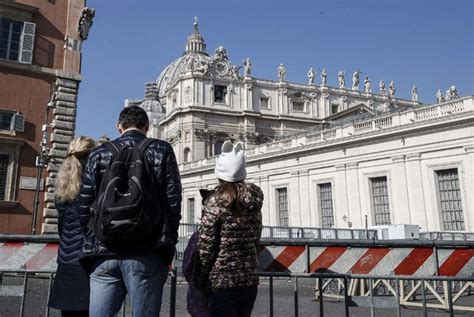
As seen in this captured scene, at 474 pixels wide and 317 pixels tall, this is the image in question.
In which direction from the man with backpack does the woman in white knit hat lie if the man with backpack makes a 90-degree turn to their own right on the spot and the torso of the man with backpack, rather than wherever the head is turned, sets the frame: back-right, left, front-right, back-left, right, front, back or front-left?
front

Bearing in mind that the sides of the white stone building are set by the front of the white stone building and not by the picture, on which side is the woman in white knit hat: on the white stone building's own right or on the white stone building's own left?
on the white stone building's own right

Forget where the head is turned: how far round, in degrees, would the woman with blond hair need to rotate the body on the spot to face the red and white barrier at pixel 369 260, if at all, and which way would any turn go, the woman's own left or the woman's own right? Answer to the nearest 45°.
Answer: approximately 45° to the woman's own right

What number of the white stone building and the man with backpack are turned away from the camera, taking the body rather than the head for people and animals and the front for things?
1

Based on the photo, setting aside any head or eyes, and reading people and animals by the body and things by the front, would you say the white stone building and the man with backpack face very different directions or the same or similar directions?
very different directions

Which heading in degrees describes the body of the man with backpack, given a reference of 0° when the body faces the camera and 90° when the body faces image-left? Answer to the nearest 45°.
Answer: approximately 180°

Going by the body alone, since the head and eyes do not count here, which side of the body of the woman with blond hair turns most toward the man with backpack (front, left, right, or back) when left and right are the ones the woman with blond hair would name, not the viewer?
right

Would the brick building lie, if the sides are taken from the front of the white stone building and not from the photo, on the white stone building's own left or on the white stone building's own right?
on the white stone building's own right

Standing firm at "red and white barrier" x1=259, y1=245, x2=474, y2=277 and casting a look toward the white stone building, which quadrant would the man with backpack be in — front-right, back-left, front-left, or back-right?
back-left

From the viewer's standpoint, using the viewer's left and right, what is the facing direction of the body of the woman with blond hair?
facing away from the viewer and to the right of the viewer

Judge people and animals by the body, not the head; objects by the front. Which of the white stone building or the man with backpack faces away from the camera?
the man with backpack

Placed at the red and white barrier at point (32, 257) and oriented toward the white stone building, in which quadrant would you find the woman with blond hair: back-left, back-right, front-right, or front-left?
back-right

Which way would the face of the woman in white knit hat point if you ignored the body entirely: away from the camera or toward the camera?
away from the camera
